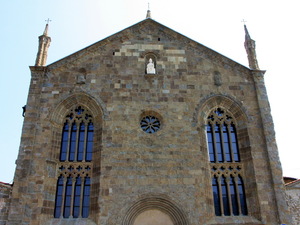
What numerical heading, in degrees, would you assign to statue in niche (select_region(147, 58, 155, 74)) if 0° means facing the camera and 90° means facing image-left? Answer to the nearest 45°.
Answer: approximately 0°

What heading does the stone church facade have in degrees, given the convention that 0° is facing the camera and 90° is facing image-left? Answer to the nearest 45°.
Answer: approximately 0°
